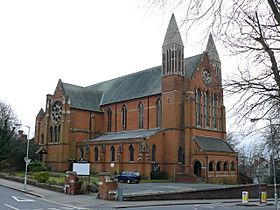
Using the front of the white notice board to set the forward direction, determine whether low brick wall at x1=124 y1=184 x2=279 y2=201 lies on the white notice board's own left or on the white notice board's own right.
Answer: on the white notice board's own left

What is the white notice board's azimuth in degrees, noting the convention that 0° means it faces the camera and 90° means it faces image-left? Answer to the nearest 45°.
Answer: approximately 0°
